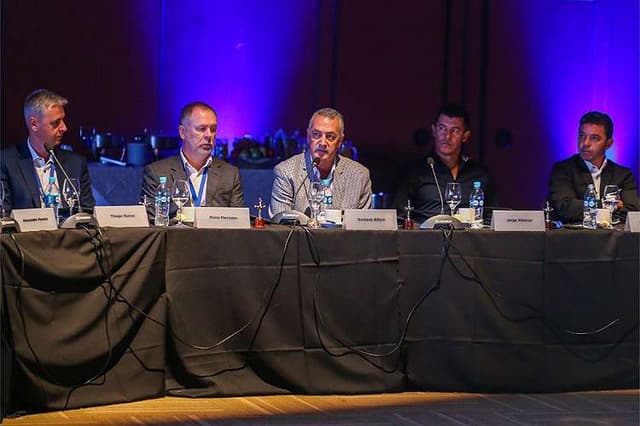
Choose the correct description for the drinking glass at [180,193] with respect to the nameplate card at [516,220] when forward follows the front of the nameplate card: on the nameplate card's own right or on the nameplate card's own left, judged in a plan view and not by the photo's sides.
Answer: on the nameplate card's own right

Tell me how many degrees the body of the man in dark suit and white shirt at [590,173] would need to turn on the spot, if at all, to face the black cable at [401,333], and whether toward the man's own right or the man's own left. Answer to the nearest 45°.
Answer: approximately 45° to the man's own right

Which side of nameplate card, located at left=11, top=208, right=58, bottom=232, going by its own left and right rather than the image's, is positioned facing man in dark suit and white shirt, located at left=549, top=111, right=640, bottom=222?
left

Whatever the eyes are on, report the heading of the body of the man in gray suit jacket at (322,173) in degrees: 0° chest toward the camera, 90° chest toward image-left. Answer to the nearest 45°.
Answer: approximately 0°

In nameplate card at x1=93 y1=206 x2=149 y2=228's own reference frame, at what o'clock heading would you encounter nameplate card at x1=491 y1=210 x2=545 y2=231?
nameplate card at x1=491 y1=210 x2=545 y2=231 is roughly at 9 o'clock from nameplate card at x1=93 y1=206 x2=149 y2=228.

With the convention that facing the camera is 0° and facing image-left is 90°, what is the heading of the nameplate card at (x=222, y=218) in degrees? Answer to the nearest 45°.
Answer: approximately 0°
